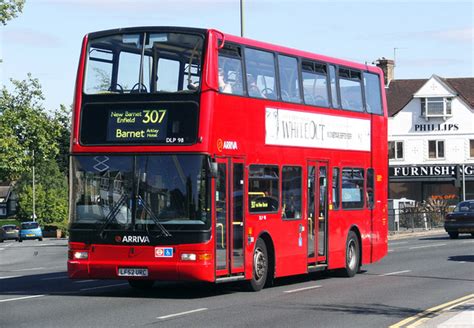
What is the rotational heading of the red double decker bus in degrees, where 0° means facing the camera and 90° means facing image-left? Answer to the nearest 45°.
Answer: approximately 45°

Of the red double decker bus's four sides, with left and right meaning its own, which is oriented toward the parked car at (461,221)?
back
